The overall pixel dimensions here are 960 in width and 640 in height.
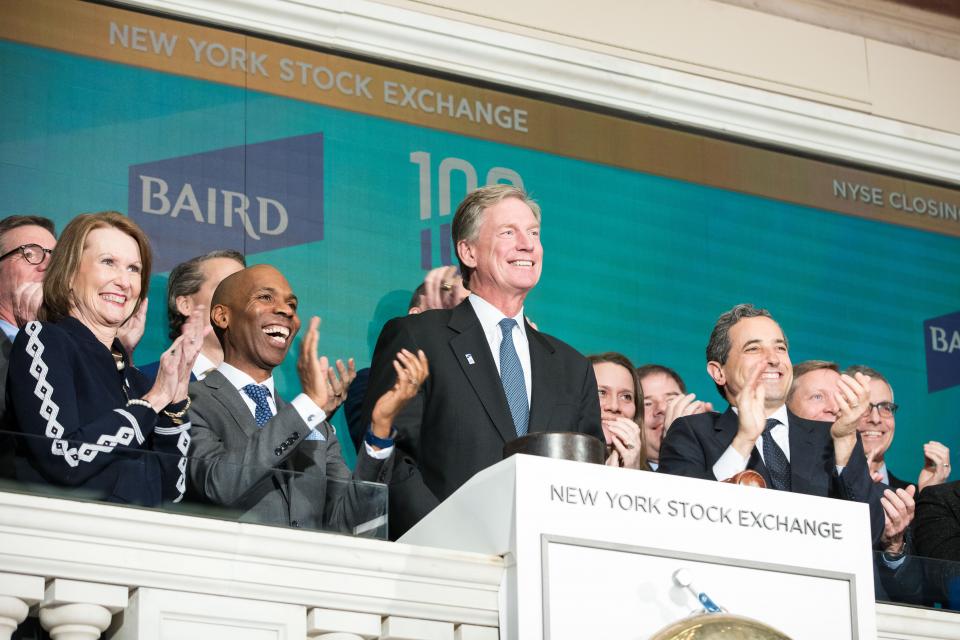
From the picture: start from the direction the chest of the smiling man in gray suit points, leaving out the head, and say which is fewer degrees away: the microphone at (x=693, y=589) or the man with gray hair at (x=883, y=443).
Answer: the microphone

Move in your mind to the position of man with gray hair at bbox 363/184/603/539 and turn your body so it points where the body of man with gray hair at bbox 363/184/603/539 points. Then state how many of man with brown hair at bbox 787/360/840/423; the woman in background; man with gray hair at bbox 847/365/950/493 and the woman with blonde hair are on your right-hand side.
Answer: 1

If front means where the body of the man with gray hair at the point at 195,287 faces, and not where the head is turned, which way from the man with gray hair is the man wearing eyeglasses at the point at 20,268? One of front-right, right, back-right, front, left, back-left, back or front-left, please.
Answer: right

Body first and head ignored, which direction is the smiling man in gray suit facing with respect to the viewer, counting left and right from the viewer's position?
facing the viewer and to the right of the viewer

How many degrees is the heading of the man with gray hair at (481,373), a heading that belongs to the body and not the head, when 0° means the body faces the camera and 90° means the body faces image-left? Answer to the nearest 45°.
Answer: approximately 315°

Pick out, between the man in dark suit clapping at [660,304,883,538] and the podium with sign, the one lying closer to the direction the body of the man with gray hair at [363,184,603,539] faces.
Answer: the podium with sign

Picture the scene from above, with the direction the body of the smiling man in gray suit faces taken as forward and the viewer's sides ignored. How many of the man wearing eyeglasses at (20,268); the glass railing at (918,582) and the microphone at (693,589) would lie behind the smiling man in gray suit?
1

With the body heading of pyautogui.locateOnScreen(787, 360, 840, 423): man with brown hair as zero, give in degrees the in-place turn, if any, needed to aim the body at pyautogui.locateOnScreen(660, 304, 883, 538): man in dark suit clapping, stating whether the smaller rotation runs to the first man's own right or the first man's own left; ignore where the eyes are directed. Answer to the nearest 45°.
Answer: approximately 45° to the first man's own right

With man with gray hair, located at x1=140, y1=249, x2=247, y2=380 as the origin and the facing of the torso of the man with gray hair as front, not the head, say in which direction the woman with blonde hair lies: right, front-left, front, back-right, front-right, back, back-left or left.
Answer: front-right

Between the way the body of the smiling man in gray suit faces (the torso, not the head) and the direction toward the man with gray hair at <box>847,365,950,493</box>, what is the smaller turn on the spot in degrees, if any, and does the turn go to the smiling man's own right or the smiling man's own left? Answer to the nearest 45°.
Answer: approximately 90° to the smiling man's own left

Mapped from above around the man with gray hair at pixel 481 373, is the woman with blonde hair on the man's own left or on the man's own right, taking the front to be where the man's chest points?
on the man's own right

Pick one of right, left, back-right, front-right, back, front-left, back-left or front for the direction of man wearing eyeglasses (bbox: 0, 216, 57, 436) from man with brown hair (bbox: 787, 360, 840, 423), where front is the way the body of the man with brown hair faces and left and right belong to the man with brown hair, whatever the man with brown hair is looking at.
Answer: right

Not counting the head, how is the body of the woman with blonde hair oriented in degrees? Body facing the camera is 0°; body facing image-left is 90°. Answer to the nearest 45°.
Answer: approximately 315°

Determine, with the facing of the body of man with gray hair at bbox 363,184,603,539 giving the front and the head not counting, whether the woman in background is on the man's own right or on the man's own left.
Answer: on the man's own left

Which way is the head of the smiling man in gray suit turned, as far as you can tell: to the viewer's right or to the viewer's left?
to the viewer's right
